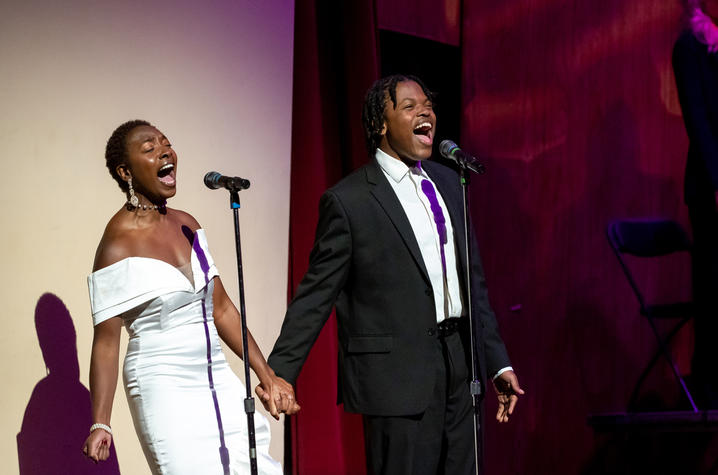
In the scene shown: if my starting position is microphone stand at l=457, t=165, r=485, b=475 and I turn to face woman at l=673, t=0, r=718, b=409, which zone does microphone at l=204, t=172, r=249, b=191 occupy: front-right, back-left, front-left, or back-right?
back-left

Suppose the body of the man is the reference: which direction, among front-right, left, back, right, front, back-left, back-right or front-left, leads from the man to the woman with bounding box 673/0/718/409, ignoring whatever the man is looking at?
left

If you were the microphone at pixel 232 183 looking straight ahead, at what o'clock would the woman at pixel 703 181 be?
The woman is roughly at 5 o'clock from the microphone.

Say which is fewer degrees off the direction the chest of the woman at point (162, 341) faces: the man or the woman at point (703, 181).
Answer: the man

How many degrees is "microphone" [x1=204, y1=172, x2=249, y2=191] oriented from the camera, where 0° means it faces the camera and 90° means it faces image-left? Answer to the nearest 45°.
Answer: approximately 90°

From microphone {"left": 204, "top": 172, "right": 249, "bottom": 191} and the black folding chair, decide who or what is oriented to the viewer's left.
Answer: the microphone

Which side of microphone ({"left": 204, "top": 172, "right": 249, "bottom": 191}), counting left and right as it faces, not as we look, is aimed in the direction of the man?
back

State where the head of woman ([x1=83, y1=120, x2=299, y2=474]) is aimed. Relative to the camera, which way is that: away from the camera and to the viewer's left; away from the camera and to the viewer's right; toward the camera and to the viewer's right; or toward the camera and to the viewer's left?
toward the camera and to the viewer's right

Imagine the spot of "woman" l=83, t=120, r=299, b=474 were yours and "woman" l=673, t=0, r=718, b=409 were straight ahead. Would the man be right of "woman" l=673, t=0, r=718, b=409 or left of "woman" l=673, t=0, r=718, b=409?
right
